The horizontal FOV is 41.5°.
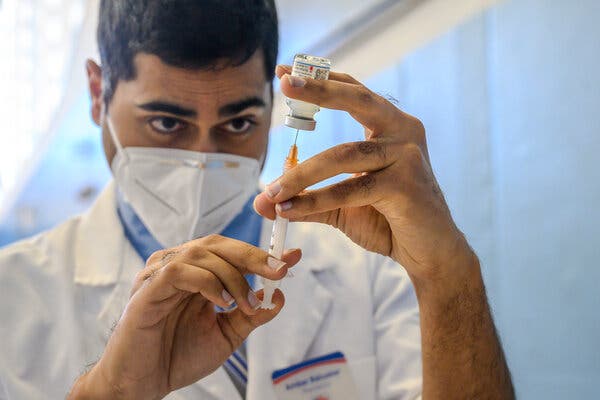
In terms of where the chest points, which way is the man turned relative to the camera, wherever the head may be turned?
toward the camera

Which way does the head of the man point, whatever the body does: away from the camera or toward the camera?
toward the camera
